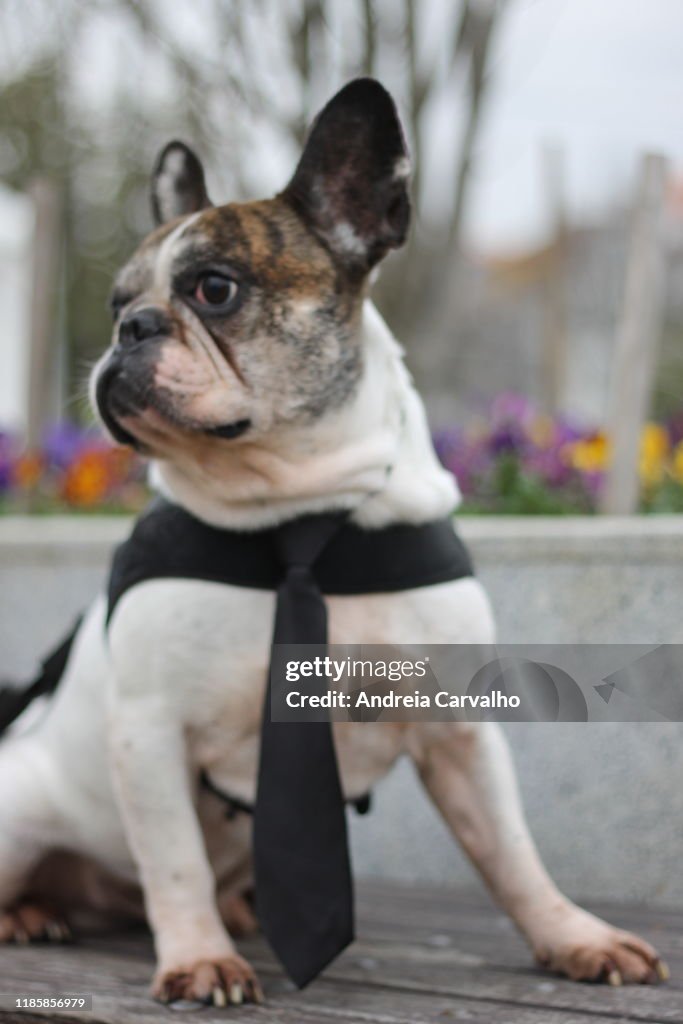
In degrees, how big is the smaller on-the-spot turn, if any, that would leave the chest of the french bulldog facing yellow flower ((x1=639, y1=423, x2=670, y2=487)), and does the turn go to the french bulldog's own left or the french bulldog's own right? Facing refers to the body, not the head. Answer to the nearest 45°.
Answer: approximately 90° to the french bulldog's own left

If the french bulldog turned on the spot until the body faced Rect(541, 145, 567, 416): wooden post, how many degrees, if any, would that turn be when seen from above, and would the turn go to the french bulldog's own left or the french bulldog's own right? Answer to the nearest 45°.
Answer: approximately 135° to the french bulldog's own left

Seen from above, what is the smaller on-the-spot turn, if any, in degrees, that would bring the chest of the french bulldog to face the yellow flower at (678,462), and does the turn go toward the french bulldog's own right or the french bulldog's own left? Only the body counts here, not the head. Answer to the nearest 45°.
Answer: approximately 90° to the french bulldog's own left

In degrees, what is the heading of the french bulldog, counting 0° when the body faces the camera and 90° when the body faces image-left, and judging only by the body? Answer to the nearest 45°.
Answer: approximately 315°

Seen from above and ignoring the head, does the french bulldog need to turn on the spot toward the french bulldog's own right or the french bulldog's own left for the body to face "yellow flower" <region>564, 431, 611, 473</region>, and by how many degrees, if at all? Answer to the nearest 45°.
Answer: approximately 90° to the french bulldog's own left

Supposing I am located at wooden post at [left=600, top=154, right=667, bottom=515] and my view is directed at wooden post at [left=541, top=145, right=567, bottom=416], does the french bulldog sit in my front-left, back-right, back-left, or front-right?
back-left

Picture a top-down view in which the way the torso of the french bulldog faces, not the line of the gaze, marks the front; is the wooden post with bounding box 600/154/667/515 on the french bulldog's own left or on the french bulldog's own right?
on the french bulldog's own left
